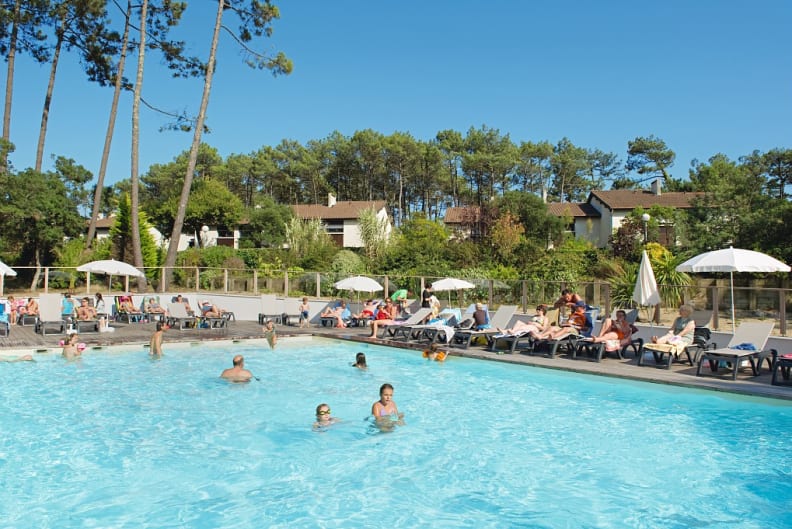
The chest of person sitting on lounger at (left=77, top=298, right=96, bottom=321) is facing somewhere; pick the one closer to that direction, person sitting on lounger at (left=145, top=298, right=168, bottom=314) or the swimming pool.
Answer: the swimming pool

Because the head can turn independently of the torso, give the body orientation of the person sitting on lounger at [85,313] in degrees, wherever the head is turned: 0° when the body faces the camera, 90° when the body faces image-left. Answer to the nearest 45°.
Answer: approximately 0°

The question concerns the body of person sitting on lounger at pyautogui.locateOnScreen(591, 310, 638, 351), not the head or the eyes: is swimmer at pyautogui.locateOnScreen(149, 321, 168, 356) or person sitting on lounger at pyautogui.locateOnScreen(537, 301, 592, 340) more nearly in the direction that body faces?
the swimmer

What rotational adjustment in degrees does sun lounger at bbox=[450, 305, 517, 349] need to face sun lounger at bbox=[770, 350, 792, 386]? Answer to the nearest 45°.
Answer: approximately 90° to its left

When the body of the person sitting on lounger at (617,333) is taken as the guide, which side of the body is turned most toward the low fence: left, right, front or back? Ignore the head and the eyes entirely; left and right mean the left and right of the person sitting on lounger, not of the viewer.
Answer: right

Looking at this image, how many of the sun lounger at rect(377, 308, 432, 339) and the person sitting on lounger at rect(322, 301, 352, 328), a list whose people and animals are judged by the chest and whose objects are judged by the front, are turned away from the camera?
0

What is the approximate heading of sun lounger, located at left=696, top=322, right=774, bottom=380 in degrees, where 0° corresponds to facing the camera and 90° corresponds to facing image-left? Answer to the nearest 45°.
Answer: approximately 45°

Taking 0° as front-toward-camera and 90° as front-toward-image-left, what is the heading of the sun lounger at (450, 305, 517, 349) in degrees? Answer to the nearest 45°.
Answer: approximately 45°

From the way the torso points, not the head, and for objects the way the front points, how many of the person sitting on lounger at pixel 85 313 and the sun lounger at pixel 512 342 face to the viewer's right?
0

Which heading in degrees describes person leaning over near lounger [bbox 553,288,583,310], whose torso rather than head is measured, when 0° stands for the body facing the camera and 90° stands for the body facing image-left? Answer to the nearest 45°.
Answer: approximately 45°
